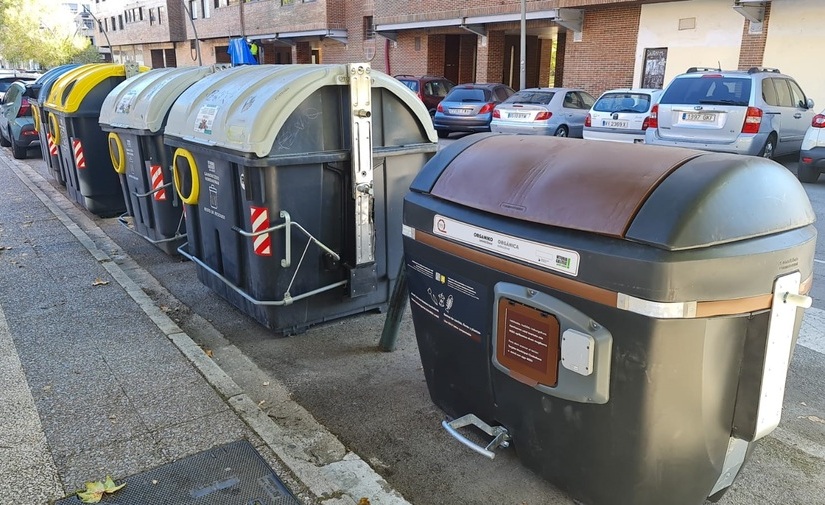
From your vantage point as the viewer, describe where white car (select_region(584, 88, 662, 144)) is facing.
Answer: facing away from the viewer and to the right of the viewer

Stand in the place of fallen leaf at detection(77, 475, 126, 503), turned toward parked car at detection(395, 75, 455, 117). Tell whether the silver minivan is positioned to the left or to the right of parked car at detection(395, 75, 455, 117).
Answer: right

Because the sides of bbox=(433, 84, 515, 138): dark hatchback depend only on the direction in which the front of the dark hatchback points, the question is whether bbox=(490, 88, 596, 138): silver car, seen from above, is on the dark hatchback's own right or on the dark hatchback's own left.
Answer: on the dark hatchback's own right

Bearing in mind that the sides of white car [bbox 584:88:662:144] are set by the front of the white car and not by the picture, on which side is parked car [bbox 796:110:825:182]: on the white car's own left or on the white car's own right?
on the white car's own right

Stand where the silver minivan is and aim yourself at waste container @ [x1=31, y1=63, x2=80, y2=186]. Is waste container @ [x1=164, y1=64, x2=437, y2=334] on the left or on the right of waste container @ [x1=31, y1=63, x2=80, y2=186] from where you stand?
left

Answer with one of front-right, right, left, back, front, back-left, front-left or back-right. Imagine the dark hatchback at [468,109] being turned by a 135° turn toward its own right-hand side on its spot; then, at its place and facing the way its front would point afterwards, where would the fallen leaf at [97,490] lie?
front

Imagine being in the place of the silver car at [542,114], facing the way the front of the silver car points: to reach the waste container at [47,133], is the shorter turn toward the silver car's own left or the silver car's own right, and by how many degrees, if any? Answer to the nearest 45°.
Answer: approximately 180°

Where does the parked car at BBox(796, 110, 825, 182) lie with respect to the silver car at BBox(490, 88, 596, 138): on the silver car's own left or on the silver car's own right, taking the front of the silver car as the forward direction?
on the silver car's own right

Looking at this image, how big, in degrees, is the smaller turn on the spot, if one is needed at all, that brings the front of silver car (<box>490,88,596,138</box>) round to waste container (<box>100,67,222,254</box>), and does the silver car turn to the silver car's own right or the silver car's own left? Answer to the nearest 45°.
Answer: approximately 135° to the silver car's own right

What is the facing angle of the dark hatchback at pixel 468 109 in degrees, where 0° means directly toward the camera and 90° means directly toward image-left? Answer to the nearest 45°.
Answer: approximately 225°

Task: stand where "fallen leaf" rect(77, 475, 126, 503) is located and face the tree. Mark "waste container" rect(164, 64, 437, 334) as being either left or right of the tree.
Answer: right
